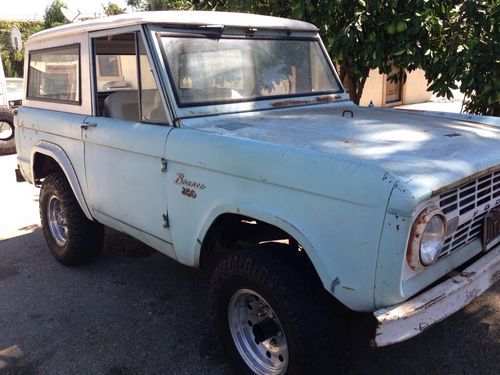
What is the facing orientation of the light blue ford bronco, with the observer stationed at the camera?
facing the viewer and to the right of the viewer
